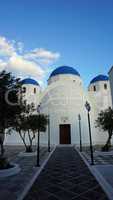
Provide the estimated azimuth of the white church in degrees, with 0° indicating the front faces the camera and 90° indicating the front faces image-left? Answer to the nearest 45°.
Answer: approximately 0°

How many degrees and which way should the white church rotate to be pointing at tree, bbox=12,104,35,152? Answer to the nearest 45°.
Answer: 0° — it already faces it

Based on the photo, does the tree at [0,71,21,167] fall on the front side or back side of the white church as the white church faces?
on the front side

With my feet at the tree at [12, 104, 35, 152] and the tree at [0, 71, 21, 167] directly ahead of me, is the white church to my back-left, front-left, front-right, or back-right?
back-left

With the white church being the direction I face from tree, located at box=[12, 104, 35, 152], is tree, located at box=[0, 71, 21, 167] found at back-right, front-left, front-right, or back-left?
back-right
